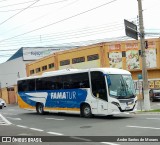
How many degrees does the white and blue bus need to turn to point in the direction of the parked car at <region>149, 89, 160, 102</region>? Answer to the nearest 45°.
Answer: approximately 90° to its left

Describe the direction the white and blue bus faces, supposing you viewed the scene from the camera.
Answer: facing the viewer and to the right of the viewer
